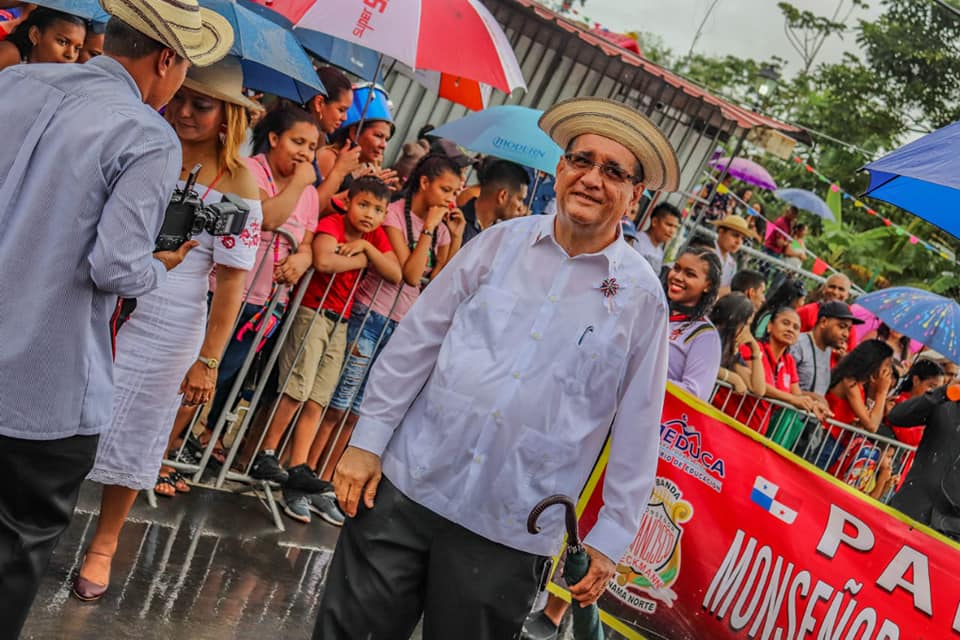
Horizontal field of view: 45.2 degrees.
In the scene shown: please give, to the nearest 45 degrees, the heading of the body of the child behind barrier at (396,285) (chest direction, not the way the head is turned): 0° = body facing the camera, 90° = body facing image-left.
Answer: approximately 315°

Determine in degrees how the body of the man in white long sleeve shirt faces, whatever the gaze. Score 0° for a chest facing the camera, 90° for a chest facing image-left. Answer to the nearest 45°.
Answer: approximately 0°

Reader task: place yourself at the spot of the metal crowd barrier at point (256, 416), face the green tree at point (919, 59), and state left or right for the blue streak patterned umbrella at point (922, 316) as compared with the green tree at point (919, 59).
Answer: right

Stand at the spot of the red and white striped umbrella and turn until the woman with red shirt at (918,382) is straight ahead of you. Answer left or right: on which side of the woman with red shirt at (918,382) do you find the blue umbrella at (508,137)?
left

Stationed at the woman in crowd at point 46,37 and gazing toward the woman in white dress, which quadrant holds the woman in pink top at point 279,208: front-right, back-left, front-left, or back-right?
front-left

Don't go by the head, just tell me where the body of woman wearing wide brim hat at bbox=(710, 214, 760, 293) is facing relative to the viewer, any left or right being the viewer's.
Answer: facing the viewer and to the right of the viewer
